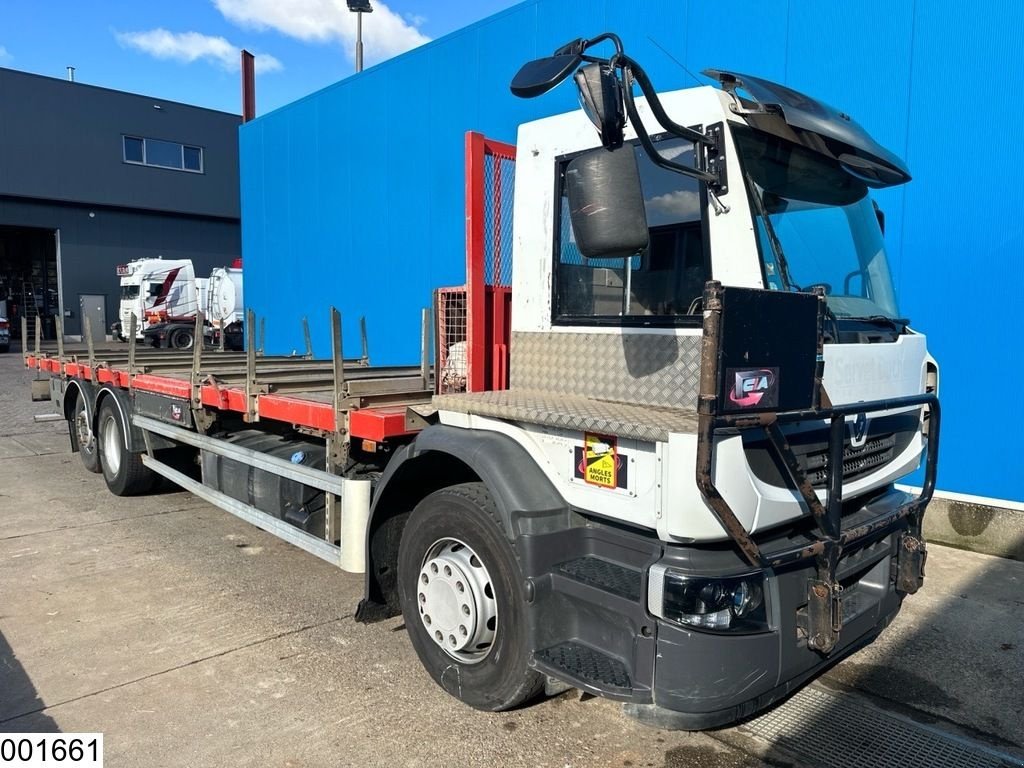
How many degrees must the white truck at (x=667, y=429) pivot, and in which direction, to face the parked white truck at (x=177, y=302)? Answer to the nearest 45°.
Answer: approximately 180°

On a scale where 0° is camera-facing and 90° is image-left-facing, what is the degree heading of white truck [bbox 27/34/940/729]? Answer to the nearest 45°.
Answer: approximately 315°

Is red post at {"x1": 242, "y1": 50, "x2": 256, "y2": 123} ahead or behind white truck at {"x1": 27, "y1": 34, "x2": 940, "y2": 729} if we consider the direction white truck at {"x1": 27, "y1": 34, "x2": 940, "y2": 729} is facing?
behind
